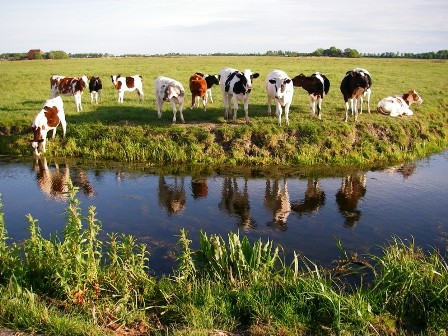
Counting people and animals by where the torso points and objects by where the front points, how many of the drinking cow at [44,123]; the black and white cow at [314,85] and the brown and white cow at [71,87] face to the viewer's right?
1

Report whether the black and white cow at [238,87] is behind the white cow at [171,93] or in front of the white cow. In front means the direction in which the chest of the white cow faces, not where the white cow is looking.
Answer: in front

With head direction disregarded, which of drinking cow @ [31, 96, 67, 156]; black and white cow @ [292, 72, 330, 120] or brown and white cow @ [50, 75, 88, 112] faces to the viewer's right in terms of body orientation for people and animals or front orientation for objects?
the brown and white cow

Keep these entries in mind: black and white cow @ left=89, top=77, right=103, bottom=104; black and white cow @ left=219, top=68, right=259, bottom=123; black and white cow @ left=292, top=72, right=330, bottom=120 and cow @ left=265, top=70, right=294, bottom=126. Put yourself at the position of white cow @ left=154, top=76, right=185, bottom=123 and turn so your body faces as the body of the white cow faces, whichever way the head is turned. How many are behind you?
1

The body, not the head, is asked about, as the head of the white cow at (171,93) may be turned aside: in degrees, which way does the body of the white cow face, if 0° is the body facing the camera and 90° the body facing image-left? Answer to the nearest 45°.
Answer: approximately 315°

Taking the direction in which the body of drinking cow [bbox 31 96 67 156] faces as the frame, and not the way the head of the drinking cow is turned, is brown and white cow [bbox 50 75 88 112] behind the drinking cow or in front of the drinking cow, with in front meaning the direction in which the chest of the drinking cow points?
behind

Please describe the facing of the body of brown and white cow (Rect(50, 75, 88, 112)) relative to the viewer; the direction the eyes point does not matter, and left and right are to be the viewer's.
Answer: facing to the right of the viewer

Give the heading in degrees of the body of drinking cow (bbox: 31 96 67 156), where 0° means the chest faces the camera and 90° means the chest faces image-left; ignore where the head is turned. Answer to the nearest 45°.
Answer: approximately 45°

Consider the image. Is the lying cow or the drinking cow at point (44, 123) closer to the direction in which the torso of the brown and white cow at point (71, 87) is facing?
the lying cow

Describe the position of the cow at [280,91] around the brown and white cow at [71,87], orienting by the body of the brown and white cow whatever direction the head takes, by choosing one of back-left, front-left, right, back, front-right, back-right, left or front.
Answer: front-right

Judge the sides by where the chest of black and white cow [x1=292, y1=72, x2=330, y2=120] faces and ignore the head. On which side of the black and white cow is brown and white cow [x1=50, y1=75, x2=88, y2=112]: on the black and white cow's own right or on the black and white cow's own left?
on the black and white cow's own right

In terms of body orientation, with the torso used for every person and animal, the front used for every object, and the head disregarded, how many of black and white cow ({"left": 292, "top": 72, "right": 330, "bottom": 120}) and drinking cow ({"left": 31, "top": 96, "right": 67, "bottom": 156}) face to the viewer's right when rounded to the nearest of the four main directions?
0
